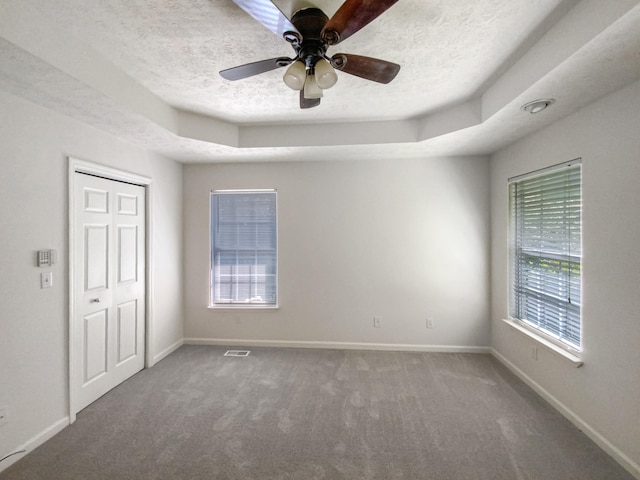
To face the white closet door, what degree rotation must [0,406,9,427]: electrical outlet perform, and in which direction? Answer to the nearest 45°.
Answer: approximately 90° to its left

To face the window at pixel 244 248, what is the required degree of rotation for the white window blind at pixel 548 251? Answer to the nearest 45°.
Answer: approximately 45° to its right

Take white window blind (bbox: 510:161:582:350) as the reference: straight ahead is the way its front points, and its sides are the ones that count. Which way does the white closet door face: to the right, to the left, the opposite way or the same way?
the opposite way

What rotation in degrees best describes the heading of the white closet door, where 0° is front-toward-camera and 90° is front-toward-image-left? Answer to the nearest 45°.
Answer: approximately 315°

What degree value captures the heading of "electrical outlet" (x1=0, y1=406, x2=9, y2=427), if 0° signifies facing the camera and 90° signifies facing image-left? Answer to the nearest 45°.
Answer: approximately 315°

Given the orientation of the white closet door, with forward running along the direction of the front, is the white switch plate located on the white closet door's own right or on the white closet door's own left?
on the white closet door's own right

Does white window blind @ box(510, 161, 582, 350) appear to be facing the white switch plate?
yes

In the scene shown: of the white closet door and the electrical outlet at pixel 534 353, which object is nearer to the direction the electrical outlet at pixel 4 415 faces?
the electrical outlet

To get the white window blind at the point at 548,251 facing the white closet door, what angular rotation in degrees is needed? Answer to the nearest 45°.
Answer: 0° — it already faces it

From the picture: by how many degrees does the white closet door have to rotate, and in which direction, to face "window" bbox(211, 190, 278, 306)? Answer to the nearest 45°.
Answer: approximately 45° to its left

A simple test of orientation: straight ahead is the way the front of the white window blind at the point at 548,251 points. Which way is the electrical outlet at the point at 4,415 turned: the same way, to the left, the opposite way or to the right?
the opposite way
